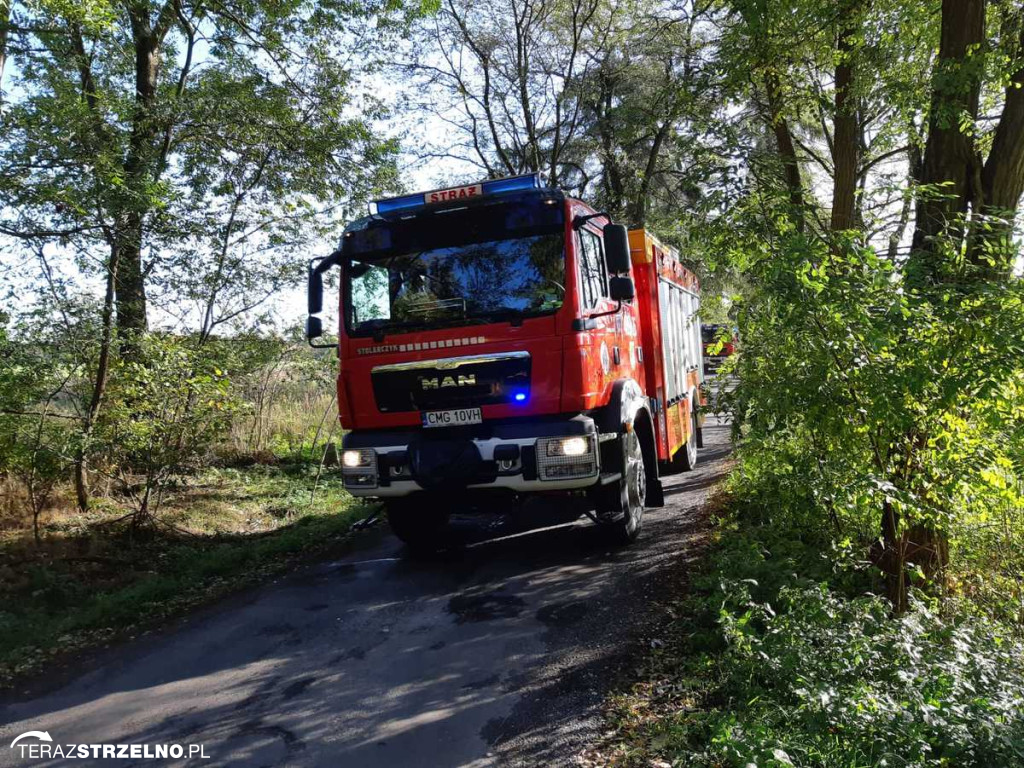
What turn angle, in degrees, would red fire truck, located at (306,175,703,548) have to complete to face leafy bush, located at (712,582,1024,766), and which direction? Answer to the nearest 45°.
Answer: approximately 90° to its left

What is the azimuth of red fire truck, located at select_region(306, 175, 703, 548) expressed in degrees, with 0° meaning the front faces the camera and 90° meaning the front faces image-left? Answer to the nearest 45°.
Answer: approximately 45°
